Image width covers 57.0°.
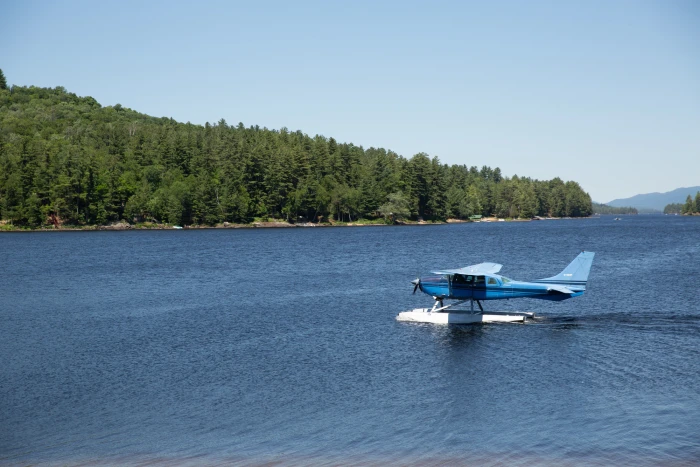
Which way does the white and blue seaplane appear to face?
to the viewer's left
